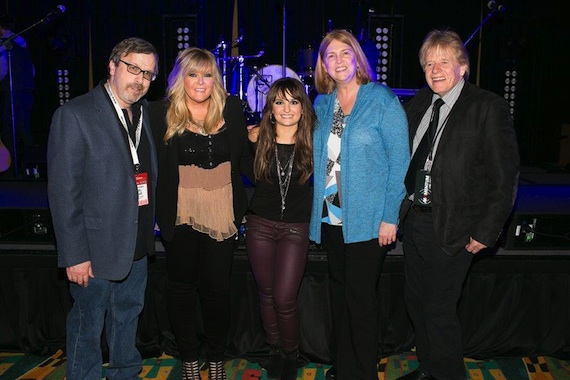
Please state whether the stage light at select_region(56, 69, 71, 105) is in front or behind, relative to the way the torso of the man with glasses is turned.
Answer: behind

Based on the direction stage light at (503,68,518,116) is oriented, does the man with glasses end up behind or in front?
in front

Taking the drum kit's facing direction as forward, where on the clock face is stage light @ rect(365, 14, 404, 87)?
The stage light is roughly at 9 o'clock from the drum kit.

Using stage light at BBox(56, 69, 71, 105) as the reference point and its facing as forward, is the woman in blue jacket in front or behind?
in front

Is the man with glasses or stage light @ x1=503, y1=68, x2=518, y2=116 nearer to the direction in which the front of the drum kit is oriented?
the man with glasses

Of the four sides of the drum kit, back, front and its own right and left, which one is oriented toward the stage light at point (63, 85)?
right

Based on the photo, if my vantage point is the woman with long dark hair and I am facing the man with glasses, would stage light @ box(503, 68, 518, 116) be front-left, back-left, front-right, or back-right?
back-right

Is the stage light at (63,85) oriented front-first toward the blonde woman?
yes

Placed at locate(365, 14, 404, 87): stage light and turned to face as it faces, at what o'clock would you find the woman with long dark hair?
The woman with long dark hair is roughly at 12 o'clock from the stage light.
